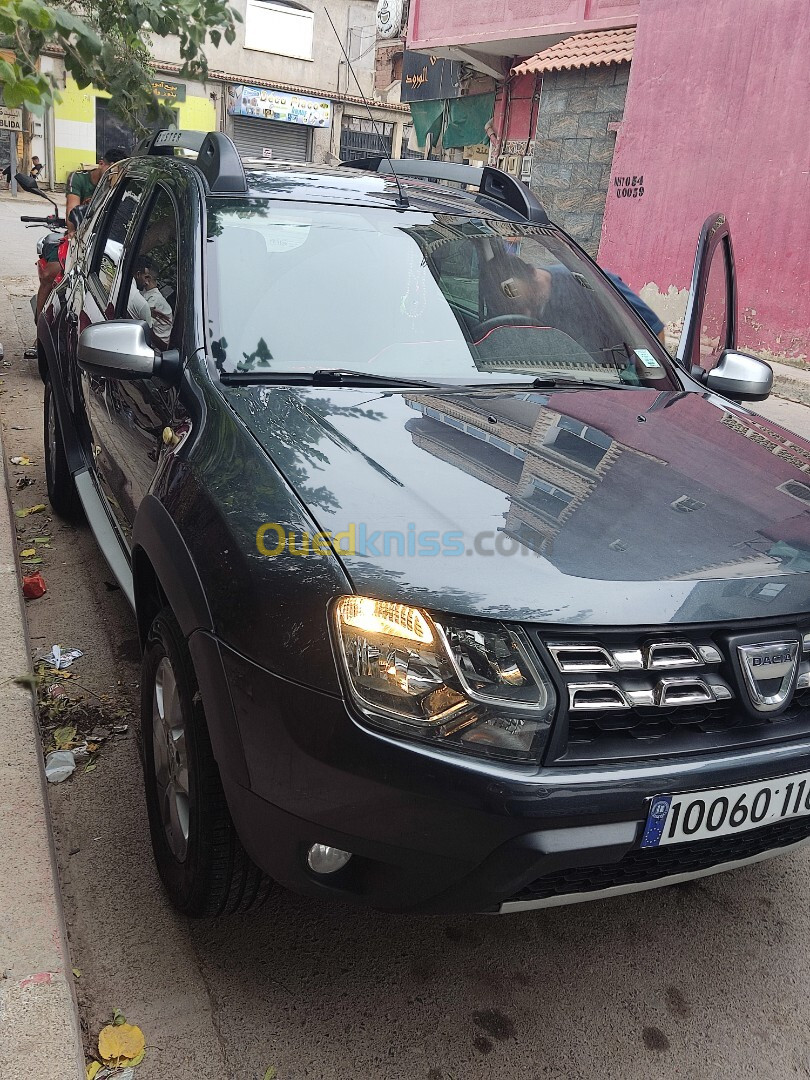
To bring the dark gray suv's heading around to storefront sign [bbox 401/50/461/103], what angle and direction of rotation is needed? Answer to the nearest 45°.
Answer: approximately 135° to its left

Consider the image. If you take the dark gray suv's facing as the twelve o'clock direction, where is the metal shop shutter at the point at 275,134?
The metal shop shutter is roughly at 7 o'clock from the dark gray suv.

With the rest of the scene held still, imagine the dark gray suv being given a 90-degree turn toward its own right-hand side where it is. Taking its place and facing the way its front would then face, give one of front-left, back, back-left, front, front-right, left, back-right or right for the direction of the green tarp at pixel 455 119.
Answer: back-right

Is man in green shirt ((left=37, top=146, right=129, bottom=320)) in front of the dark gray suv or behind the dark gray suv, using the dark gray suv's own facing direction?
behind

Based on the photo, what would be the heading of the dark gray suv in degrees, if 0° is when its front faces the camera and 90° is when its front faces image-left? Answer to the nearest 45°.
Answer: approximately 315°

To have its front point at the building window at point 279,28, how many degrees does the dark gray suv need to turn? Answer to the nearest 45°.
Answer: approximately 135° to its left

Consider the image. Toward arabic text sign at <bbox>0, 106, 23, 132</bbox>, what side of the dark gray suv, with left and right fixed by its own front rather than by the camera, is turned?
back

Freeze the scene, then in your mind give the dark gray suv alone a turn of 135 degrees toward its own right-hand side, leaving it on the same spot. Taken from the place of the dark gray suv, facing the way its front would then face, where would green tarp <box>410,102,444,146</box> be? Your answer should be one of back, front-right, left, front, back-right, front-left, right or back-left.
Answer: right

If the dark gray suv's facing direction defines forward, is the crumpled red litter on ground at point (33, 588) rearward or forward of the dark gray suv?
rearward

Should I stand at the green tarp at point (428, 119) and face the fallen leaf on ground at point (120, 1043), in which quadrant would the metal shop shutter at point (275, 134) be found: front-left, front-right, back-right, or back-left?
back-right

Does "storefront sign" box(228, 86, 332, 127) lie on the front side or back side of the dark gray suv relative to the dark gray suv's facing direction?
on the back side

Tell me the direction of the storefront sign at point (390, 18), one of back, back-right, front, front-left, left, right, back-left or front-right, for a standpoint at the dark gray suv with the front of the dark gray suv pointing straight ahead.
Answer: back-left
